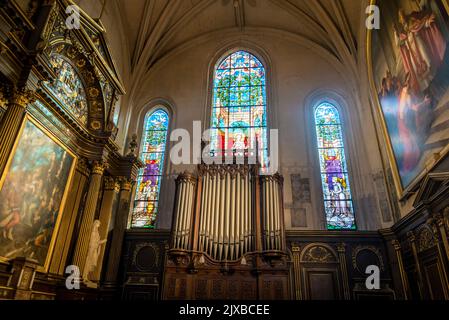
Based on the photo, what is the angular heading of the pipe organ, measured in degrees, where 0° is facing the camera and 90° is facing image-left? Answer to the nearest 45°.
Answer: approximately 0°

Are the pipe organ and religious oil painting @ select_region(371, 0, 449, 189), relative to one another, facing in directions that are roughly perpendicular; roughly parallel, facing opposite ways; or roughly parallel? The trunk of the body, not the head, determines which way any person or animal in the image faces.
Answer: roughly perpendicular

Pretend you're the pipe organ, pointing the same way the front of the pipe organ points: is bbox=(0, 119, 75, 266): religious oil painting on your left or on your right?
on your right

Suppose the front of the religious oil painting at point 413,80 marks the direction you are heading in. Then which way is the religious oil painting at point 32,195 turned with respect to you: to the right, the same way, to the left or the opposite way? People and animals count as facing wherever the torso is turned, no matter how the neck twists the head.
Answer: the opposite way

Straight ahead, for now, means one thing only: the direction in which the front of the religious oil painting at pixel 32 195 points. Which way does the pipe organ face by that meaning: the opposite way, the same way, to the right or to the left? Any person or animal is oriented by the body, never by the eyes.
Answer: to the right

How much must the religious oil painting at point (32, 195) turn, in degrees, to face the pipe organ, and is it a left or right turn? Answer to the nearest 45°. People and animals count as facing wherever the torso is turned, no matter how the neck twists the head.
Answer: approximately 45° to its left

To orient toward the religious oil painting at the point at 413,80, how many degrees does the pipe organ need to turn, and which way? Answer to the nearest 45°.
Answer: approximately 45° to its left

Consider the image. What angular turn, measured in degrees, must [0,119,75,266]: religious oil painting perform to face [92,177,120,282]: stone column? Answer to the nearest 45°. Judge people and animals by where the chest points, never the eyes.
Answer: approximately 90° to its left

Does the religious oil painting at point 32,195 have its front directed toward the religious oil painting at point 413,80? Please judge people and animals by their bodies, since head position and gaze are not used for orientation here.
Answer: yes

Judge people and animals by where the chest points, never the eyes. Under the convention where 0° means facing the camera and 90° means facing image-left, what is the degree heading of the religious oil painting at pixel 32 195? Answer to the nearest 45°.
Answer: approximately 315°

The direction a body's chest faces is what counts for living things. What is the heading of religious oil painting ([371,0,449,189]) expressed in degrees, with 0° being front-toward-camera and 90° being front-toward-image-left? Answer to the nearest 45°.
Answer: approximately 45°

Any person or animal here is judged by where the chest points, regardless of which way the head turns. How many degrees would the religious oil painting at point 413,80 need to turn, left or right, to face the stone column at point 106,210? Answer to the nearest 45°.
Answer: approximately 45° to its right
